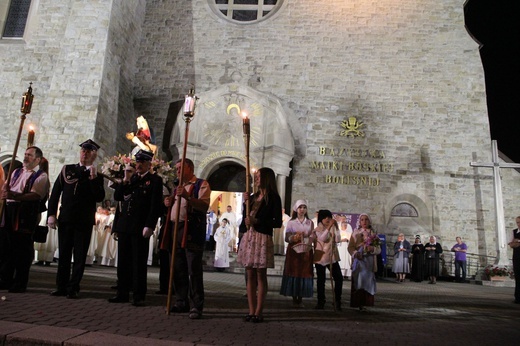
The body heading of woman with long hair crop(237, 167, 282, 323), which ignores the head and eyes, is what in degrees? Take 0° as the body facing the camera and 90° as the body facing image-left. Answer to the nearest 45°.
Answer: approximately 45°

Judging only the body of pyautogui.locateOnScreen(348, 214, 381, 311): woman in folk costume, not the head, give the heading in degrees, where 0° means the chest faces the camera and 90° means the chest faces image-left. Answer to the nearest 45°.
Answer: approximately 0°

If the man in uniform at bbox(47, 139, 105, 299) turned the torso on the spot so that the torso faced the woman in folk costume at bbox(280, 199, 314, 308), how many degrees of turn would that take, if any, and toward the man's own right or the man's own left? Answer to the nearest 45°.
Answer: approximately 135° to the man's own left

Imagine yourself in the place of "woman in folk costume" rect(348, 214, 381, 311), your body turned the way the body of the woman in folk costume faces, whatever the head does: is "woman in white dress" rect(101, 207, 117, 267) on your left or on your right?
on your right

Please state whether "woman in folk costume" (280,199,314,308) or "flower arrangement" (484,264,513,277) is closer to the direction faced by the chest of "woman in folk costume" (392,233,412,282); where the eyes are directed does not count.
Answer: the woman in folk costume

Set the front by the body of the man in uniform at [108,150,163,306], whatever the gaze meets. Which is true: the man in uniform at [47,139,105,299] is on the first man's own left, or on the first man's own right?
on the first man's own right

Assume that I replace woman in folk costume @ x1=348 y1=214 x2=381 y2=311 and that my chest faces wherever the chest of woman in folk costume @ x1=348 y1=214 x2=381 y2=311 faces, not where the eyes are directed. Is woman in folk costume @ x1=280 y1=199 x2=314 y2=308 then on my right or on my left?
on my right

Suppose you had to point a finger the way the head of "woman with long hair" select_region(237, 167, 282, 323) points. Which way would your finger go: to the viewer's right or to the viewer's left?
to the viewer's left

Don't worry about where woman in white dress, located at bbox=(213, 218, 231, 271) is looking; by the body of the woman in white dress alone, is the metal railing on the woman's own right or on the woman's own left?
on the woman's own left

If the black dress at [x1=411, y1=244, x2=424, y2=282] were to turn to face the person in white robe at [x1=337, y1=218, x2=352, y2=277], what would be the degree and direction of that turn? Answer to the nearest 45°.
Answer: approximately 45° to its right
